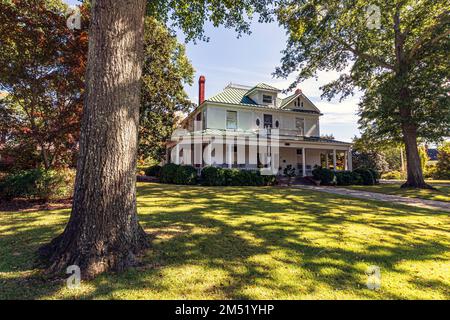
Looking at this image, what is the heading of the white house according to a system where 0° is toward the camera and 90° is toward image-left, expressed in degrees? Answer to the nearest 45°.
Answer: approximately 315°

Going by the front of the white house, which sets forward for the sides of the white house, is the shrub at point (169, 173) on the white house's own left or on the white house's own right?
on the white house's own right

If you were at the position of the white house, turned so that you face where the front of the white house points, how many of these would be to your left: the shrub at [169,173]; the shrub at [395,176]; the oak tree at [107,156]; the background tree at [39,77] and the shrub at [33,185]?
1

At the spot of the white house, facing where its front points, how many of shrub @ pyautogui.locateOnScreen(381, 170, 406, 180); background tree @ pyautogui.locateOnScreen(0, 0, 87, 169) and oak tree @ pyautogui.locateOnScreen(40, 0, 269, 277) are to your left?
1

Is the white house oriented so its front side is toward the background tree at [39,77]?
no

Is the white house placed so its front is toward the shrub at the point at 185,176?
no

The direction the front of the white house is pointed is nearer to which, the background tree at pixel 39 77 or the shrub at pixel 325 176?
the shrub

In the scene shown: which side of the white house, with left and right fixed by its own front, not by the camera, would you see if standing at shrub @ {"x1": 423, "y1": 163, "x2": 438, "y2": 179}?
left

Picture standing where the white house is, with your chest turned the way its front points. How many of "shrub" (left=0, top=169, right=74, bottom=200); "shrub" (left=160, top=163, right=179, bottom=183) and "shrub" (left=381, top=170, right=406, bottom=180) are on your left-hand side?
1

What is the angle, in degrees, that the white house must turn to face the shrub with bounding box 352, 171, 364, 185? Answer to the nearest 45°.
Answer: approximately 45° to its left

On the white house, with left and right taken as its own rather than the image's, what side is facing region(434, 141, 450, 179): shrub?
left

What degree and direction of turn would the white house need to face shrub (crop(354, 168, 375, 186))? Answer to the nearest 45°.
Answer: approximately 45° to its left

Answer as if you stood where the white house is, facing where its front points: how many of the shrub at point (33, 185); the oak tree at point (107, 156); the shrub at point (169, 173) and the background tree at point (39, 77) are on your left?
0
